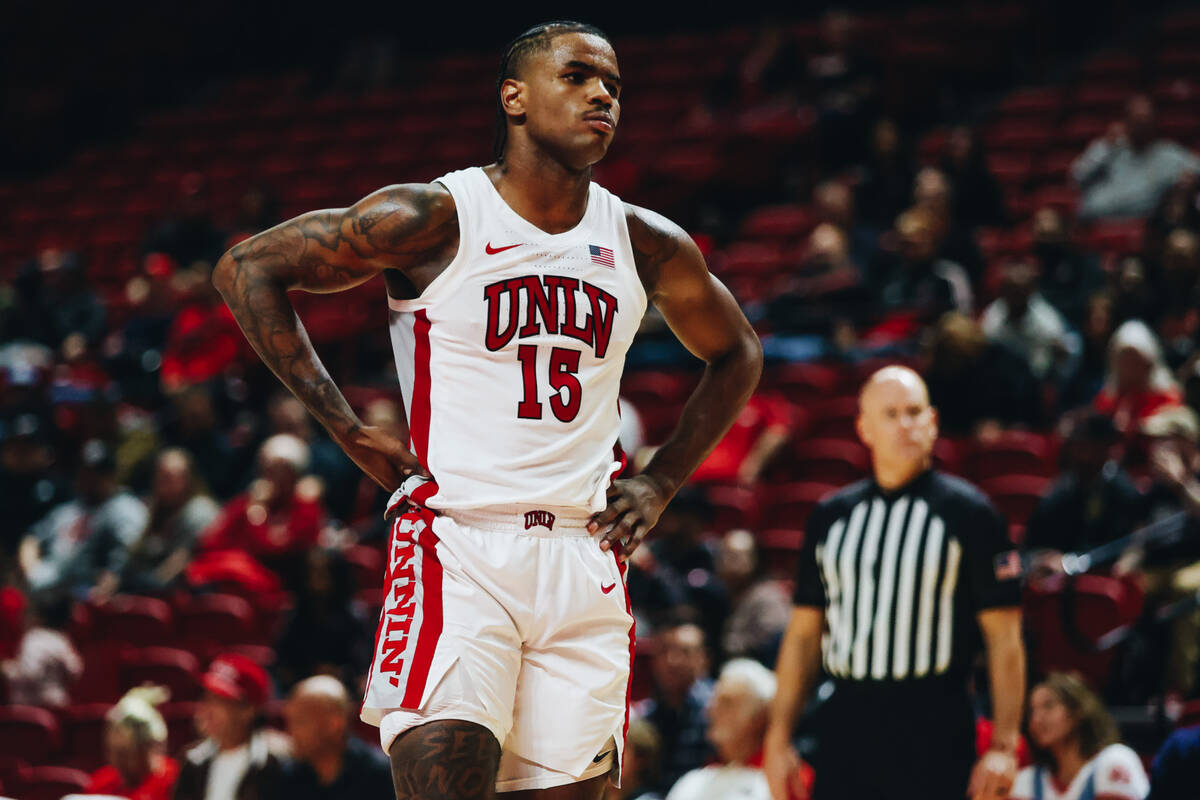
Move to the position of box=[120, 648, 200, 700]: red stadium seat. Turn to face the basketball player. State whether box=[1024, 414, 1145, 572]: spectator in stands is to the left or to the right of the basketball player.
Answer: left

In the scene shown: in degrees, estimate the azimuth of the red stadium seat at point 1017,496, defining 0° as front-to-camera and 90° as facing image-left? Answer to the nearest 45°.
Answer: approximately 0°

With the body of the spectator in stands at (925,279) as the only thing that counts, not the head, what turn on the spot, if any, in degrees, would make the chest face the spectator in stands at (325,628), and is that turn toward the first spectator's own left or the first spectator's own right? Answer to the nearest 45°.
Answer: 0° — they already face them

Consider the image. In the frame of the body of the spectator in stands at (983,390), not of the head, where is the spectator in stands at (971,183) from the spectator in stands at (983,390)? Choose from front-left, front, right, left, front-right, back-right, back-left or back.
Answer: back-right

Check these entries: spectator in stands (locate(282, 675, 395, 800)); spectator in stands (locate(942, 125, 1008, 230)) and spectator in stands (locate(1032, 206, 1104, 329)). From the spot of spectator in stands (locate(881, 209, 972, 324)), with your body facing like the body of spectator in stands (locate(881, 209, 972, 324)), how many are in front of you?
1

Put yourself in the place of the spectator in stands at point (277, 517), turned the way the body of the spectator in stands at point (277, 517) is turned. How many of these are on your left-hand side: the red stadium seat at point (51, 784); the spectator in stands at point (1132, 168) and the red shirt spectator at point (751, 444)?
2

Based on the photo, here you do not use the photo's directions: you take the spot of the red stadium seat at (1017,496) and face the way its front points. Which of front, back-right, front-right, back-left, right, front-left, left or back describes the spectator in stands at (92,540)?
right

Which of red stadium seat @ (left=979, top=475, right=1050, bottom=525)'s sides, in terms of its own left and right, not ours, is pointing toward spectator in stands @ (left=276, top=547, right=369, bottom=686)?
right

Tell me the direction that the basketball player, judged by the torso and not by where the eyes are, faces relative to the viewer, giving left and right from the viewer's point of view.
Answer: facing the viewer and to the right of the viewer

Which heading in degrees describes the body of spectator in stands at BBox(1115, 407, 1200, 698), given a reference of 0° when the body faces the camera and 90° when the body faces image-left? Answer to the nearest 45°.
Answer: approximately 45°
